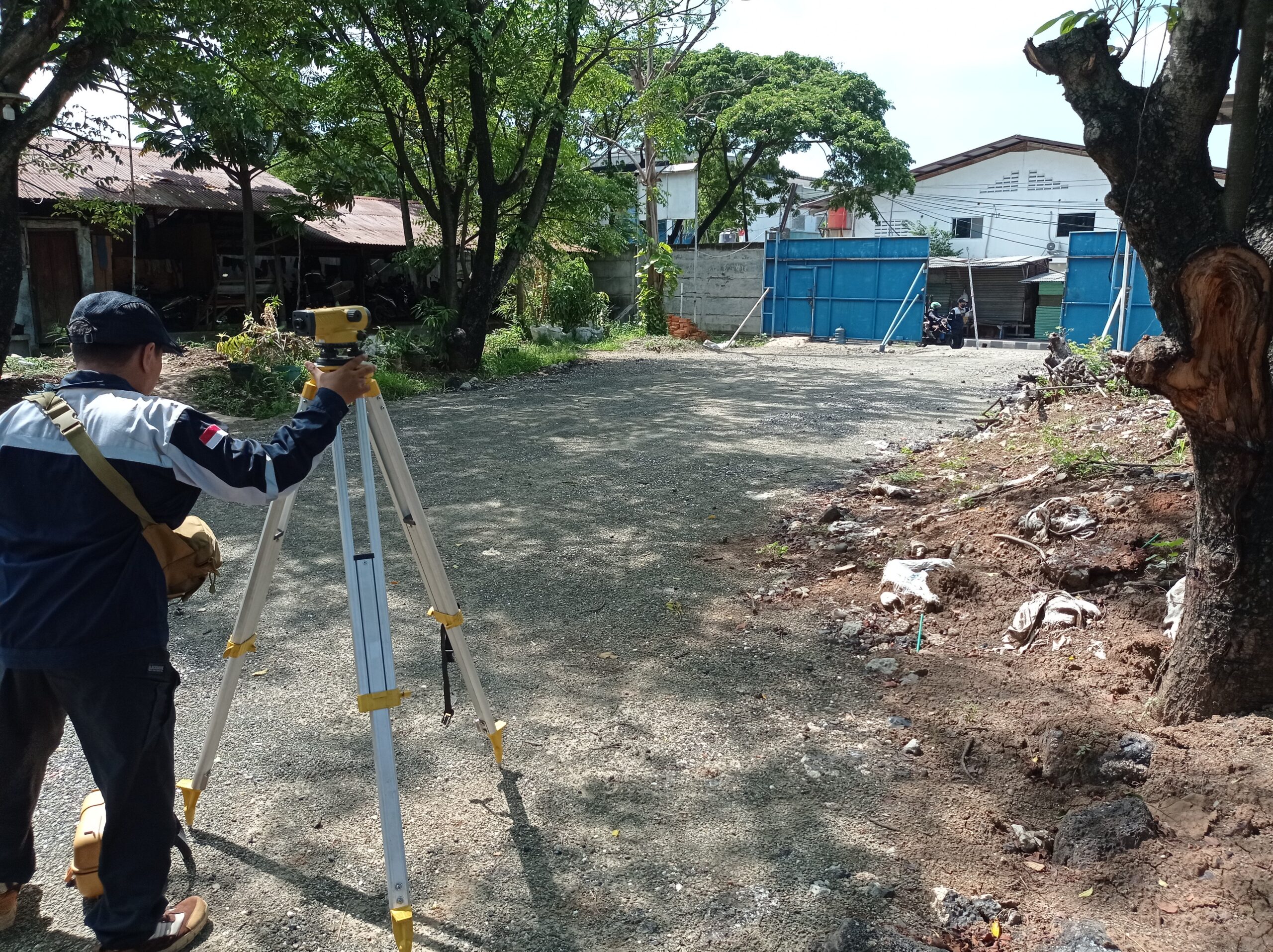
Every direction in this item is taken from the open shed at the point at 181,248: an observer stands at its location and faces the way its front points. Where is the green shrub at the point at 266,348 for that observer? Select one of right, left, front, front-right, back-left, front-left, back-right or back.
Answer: front-right

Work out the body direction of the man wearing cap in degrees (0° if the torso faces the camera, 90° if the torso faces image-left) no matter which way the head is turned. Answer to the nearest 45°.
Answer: approximately 225°

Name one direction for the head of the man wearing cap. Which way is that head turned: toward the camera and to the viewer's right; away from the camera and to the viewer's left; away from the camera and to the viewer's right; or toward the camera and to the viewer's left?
away from the camera and to the viewer's right

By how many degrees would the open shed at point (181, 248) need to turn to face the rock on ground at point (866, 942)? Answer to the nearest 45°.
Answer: approximately 45° to its right

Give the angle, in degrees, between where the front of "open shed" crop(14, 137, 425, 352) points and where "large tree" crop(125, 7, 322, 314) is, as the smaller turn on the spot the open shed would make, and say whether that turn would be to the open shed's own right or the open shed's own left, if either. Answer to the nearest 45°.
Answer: approximately 45° to the open shed's own right

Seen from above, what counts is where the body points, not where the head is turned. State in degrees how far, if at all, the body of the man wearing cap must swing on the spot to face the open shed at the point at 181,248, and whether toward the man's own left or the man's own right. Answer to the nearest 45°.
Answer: approximately 45° to the man's own left

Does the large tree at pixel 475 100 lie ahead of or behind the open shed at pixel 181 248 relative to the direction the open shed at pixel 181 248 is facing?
ahead

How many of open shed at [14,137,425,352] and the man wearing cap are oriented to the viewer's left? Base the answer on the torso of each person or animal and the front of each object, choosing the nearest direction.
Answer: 0
